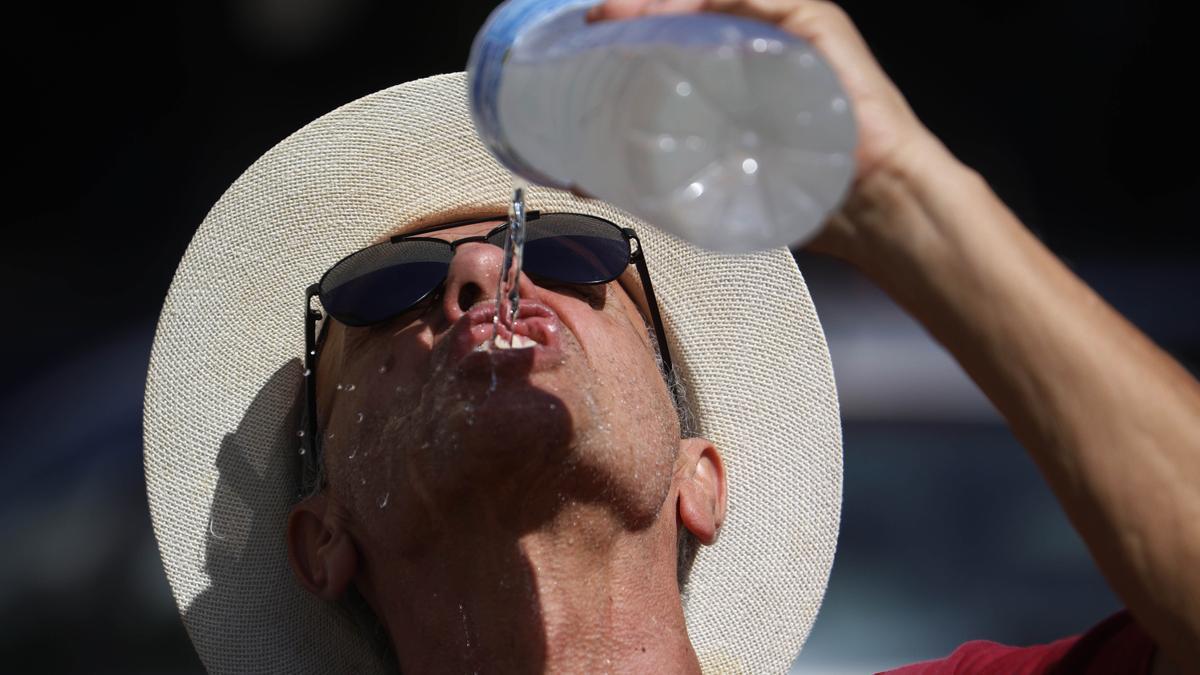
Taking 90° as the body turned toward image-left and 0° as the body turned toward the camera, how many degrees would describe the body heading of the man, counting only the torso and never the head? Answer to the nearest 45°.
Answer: approximately 0°
